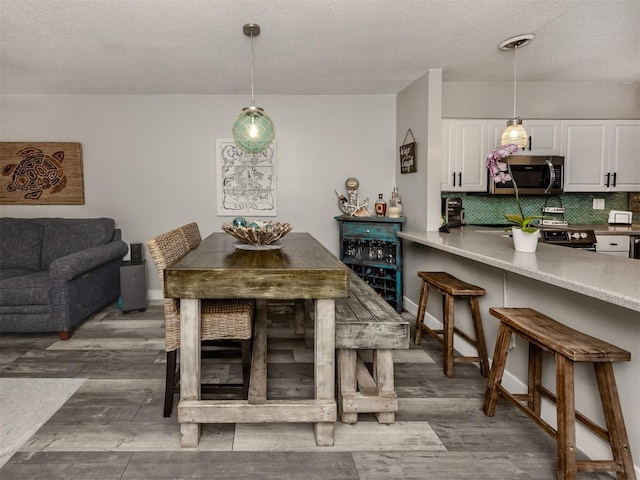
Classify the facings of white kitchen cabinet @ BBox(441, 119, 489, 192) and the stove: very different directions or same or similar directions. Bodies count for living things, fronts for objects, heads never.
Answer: same or similar directions

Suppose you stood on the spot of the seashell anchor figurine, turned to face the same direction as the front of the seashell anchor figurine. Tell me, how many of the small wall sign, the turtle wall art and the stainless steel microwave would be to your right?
1

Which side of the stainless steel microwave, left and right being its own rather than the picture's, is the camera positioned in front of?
front

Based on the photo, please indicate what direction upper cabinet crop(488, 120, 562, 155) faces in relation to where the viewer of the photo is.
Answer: facing the viewer

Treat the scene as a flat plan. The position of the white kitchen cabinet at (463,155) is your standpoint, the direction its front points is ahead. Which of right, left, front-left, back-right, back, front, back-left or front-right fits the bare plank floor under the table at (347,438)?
front

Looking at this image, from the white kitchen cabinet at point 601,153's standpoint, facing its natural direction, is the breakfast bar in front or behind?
in front

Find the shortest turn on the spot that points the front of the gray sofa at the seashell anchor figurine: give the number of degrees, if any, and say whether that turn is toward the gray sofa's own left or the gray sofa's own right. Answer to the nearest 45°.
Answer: approximately 135° to the gray sofa's own left

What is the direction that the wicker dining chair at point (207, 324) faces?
to the viewer's right

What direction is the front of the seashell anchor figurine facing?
toward the camera

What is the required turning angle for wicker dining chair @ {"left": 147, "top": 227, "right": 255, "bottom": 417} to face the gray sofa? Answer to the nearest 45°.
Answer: approximately 135° to its left

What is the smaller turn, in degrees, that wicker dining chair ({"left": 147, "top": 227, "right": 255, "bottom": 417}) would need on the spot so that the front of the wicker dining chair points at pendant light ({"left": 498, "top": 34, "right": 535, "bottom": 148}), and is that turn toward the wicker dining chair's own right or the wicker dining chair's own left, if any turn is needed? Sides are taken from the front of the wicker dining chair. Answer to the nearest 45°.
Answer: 0° — it already faces it

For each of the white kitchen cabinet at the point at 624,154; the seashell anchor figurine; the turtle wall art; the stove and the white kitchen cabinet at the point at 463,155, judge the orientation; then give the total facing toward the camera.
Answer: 5

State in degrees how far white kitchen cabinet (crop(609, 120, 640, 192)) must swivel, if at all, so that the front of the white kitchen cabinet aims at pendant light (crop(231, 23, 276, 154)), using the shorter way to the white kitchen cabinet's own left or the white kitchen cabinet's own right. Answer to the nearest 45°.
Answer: approximately 45° to the white kitchen cabinet's own right

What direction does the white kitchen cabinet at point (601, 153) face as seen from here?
toward the camera

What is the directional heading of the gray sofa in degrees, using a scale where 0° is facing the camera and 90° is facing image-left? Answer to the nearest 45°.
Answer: approximately 45°

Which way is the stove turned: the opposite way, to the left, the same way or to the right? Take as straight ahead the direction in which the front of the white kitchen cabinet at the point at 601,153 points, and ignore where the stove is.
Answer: the same way

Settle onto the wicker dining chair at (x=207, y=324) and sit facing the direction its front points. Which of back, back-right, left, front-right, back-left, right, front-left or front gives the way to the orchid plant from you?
front

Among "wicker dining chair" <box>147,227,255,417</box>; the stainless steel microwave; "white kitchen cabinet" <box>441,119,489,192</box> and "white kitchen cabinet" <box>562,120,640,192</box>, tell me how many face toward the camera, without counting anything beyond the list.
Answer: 3
